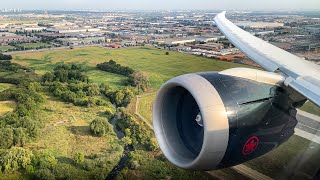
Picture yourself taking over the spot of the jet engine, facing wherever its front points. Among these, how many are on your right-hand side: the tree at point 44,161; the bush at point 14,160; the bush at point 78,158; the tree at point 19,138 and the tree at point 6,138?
5

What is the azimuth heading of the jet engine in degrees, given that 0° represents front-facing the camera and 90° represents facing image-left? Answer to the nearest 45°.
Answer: approximately 45°

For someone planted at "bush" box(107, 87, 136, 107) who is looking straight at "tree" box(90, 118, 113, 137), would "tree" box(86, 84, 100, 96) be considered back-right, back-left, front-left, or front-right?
back-right

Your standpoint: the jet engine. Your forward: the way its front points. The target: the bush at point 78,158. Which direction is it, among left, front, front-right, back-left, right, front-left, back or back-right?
right

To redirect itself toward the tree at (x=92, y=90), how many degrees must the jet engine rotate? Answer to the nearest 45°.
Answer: approximately 90° to its right

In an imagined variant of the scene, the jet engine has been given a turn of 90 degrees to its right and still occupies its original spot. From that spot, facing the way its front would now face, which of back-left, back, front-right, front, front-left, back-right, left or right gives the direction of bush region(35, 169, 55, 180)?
front

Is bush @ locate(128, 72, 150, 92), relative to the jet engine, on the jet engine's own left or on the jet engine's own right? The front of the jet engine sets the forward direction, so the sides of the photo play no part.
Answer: on the jet engine's own right

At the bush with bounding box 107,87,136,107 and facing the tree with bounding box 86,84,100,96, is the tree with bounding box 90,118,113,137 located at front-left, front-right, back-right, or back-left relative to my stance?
back-left

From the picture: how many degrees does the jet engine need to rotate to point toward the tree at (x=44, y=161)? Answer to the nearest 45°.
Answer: approximately 90° to its right

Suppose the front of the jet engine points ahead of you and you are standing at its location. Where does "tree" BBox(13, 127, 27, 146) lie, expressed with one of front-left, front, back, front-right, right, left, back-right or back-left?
right

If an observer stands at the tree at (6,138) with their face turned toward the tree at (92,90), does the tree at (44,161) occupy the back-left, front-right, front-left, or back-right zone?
back-right

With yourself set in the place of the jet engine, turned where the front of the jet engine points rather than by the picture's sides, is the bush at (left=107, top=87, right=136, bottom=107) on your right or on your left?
on your right

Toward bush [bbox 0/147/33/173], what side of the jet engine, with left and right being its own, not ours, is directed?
right
